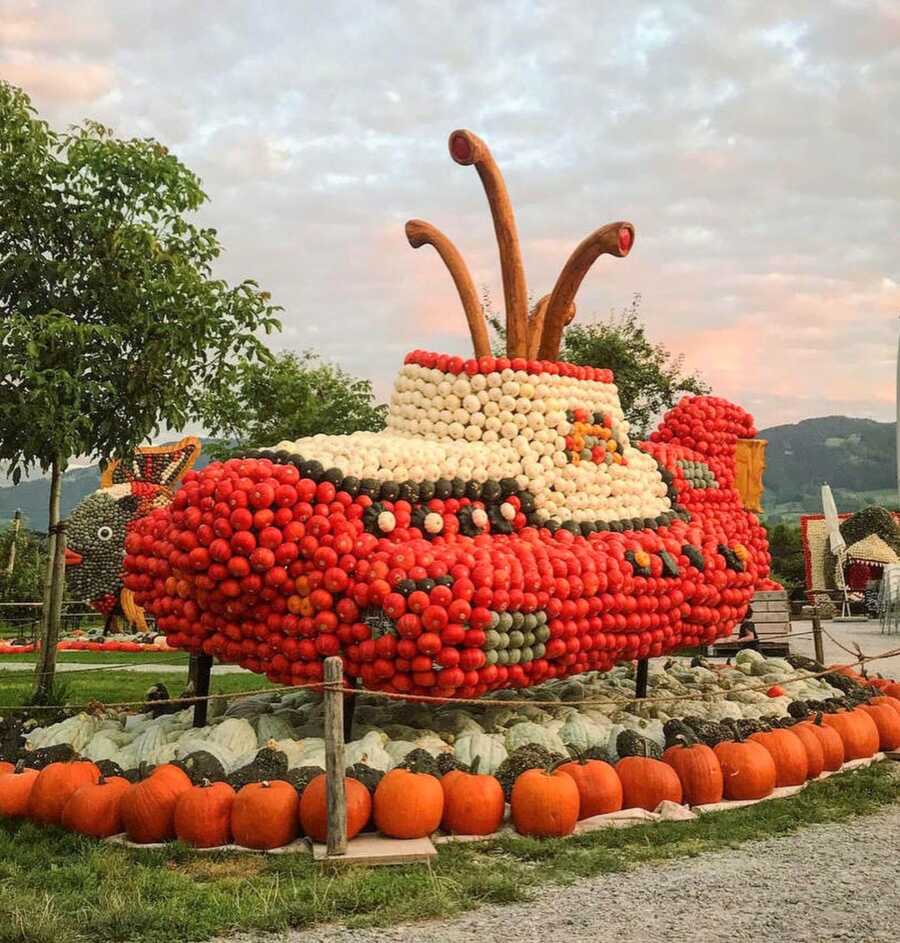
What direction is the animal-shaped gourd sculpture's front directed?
to the viewer's left

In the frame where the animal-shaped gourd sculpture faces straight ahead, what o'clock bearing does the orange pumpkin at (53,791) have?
The orange pumpkin is roughly at 9 o'clock from the animal-shaped gourd sculpture.

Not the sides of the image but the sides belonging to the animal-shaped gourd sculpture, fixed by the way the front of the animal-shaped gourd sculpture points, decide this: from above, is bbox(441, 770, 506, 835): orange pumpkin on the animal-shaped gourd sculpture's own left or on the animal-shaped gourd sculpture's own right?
on the animal-shaped gourd sculpture's own left

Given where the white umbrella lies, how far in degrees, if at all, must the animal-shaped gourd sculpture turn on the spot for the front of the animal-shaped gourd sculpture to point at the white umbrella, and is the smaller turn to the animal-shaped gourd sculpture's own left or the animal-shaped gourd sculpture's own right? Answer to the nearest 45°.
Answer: approximately 180°

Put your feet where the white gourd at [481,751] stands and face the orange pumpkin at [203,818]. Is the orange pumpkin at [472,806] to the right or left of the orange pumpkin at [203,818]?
left

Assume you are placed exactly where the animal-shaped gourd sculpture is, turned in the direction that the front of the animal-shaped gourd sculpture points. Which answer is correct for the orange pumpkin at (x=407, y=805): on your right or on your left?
on your left

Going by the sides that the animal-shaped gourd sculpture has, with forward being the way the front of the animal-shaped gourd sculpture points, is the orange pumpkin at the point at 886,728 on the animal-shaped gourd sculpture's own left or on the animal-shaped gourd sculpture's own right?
on the animal-shaped gourd sculpture's own left

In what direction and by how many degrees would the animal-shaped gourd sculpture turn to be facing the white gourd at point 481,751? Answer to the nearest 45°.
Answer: approximately 90° to its left

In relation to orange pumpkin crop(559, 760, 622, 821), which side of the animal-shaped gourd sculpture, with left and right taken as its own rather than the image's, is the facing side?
left

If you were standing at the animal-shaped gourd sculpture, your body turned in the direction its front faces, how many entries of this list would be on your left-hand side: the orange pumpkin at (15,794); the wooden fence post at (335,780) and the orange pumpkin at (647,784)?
3

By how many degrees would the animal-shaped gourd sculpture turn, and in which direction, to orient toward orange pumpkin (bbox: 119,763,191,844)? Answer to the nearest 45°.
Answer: approximately 90° to its left

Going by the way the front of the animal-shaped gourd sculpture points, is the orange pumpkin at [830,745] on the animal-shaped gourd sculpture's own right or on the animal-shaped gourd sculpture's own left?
on the animal-shaped gourd sculpture's own left
